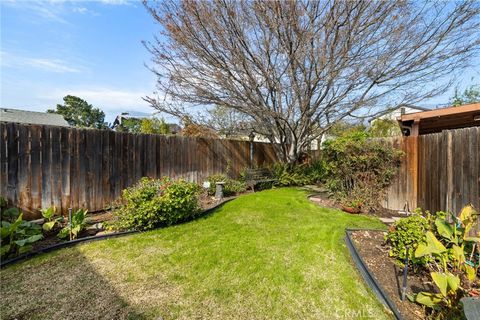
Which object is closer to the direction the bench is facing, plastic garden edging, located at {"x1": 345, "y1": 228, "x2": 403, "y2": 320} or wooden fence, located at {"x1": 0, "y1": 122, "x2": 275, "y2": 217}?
the plastic garden edging

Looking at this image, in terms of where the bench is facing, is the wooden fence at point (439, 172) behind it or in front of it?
in front

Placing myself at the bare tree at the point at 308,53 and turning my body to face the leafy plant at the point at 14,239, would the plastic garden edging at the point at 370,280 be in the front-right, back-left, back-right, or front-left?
front-left

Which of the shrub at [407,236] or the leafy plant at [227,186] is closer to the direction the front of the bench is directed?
the shrub

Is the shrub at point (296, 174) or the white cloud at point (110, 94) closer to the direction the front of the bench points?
the shrub

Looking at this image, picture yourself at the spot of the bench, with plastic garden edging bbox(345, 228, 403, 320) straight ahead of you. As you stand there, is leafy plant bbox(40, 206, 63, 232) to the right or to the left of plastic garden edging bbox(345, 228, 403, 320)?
right

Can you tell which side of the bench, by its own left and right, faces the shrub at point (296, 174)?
left

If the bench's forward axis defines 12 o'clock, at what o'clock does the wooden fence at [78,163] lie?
The wooden fence is roughly at 3 o'clock from the bench.

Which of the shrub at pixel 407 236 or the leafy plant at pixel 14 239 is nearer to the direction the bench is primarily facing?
the shrub

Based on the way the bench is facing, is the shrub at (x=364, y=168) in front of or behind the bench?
in front

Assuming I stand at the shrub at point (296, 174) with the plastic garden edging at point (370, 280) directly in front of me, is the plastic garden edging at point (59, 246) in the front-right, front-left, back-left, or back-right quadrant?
front-right

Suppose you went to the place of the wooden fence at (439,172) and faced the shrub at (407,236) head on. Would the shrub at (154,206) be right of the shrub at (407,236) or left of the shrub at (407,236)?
right

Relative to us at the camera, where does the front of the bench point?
facing the viewer and to the right of the viewer
